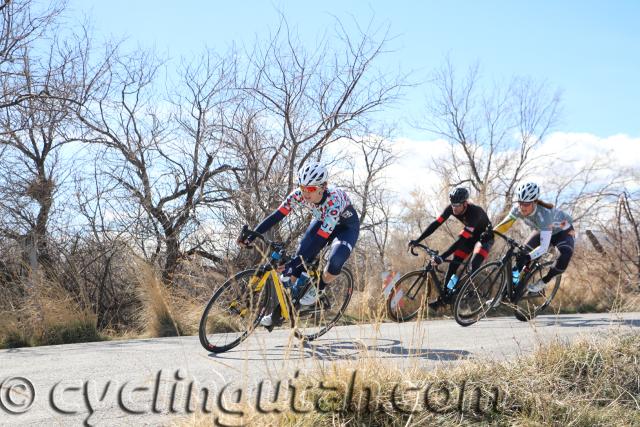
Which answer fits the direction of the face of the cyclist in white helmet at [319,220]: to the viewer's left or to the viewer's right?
to the viewer's left

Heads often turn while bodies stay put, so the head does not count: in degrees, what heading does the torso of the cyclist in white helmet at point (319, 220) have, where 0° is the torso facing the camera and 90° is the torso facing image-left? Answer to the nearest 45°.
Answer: approximately 45°

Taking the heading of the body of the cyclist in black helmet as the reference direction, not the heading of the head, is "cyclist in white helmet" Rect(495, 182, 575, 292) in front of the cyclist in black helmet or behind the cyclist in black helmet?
behind

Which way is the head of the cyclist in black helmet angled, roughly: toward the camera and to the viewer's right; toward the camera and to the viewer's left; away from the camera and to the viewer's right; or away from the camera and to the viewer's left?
toward the camera and to the viewer's left

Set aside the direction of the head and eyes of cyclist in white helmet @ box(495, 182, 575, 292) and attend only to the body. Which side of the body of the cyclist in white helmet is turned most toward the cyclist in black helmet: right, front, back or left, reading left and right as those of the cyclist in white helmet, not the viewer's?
front

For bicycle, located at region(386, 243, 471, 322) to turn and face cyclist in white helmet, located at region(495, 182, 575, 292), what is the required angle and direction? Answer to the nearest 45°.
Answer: approximately 135° to its left

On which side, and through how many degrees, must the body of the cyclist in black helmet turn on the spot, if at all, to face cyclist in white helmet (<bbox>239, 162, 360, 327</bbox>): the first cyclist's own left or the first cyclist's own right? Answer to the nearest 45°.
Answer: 0° — they already face them

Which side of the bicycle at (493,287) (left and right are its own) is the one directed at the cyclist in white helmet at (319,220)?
front

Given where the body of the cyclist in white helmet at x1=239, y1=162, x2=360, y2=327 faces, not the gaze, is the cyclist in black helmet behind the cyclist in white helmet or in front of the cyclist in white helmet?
behind

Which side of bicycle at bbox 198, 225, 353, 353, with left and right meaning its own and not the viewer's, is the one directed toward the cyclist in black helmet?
back

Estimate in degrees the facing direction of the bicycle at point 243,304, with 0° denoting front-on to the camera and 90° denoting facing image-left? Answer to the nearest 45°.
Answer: approximately 45°

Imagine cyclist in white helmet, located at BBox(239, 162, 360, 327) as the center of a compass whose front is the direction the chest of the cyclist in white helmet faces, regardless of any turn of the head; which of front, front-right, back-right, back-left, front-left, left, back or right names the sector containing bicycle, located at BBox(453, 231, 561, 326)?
back

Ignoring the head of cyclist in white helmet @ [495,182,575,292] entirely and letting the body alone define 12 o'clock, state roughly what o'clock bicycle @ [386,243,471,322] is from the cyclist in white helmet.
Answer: The bicycle is roughly at 1 o'clock from the cyclist in white helmet.

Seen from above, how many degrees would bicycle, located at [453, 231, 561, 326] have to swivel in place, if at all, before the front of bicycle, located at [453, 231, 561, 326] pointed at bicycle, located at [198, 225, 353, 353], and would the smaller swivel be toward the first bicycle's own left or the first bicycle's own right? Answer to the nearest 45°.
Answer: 0° — it already faces it
